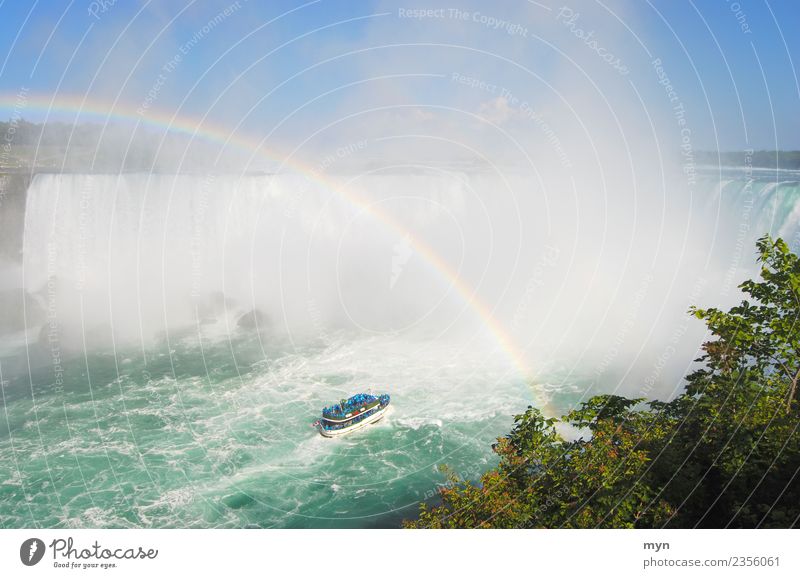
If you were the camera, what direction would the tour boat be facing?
facing away from the viewer and to the right of the viewer
